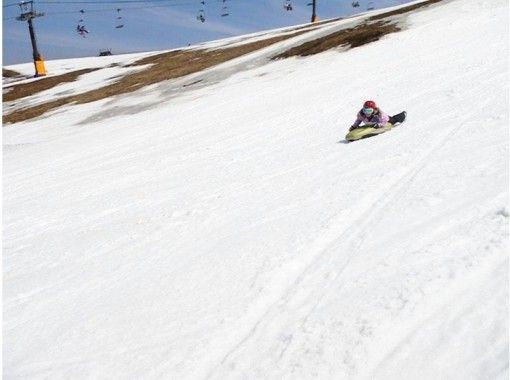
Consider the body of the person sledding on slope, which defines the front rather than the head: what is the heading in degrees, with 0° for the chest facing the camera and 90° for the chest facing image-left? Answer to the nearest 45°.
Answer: approximately 45°
